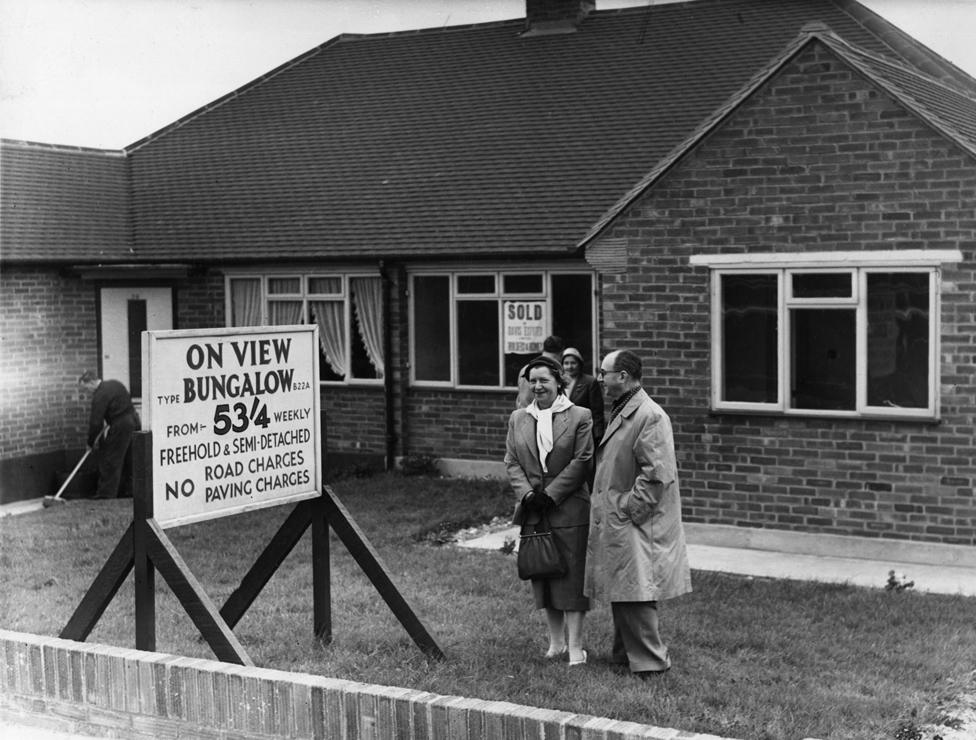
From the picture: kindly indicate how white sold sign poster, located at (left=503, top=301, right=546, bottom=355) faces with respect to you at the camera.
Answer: facing the viewer

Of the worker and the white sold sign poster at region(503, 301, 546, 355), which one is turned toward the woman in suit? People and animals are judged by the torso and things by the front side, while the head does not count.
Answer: the white sold sign poster

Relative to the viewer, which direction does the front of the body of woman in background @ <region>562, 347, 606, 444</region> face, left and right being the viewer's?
facing the viewer and to the left of the viewer

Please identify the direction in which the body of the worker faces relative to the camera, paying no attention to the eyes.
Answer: to the viewer's left

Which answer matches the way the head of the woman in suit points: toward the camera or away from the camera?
toward the camera

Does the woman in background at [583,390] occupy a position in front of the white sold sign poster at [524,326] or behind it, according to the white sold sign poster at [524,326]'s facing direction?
in front

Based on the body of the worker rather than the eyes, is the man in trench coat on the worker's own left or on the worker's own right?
on the worker's own left

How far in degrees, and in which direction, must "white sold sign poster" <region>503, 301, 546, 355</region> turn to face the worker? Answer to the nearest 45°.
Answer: approximately 90° to its right

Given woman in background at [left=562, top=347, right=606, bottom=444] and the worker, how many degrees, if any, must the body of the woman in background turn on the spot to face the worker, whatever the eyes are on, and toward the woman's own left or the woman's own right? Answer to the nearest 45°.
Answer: approximately 90° to the woman's own right

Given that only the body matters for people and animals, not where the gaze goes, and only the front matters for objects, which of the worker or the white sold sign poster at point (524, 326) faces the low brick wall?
the white sold sign poster

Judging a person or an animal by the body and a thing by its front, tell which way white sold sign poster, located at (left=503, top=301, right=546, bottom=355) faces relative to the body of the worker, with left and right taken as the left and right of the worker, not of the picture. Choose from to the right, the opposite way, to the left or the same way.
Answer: to the left

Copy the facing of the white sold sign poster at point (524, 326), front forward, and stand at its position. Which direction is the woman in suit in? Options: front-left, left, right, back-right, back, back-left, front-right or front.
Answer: front

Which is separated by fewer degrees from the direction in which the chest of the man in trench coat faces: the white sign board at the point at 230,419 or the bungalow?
the white sign board

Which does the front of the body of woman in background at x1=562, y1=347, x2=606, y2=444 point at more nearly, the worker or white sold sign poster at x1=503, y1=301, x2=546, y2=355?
the worker
